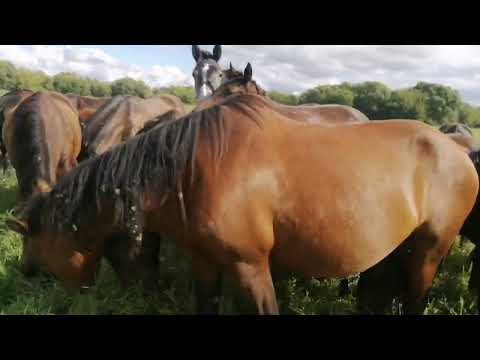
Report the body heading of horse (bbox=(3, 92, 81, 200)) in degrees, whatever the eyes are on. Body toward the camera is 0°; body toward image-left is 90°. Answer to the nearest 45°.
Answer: approximately 180°

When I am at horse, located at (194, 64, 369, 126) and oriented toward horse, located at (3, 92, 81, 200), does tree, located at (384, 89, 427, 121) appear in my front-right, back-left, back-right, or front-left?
back-right

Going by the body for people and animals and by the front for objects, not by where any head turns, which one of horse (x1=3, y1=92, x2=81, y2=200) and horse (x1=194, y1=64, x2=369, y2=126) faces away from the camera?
horse (x1=3, y1=92, x2=81, y2=200)

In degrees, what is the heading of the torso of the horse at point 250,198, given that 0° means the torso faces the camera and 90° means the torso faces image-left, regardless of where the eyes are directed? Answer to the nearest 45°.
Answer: approximately 90°

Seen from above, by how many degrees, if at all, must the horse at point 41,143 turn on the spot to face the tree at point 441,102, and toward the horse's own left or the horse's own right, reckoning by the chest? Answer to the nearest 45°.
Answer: approximately 45° to the horse's own right

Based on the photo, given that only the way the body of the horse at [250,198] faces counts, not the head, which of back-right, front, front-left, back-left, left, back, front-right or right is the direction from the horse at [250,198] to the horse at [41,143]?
front-right

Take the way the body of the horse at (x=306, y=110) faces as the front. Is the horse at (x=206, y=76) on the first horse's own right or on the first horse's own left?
on the first horse's own right

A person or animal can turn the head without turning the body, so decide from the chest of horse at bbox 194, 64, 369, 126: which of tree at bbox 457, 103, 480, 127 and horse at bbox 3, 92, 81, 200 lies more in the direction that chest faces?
the horse

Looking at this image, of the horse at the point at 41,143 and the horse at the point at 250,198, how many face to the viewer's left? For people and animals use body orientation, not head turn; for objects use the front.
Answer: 1

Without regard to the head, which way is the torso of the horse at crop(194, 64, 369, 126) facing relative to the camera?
to the viewer's left

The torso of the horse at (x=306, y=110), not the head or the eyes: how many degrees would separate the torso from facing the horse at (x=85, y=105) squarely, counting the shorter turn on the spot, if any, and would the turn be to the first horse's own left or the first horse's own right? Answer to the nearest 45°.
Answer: approximately 45° to the first horse's own right
